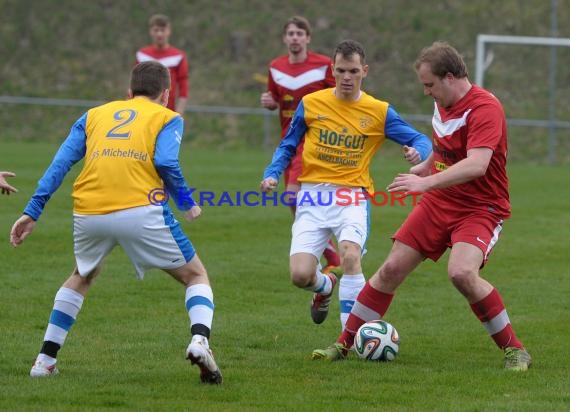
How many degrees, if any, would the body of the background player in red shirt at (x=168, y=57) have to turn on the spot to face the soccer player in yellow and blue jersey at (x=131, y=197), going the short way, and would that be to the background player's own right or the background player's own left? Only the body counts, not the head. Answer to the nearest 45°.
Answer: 0° — they already face them

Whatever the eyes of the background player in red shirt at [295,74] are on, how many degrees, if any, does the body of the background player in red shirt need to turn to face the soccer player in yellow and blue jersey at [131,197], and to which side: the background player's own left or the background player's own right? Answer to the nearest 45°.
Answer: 0° — they already face them

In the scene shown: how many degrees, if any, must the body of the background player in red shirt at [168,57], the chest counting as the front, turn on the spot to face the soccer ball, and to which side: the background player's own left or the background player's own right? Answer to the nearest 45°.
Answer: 0° — they already face it

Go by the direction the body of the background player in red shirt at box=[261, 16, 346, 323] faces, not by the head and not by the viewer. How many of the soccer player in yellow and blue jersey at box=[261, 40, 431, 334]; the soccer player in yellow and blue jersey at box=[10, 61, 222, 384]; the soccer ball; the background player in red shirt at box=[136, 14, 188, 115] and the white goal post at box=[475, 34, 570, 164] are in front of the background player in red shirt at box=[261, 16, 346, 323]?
3
